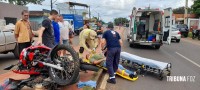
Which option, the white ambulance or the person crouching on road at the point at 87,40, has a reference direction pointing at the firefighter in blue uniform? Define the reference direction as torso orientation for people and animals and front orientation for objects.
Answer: the person crouching on road

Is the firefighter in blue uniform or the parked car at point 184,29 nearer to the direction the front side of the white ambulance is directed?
the parked car

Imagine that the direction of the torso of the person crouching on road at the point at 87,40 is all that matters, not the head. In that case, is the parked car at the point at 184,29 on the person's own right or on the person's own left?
on the person's own left

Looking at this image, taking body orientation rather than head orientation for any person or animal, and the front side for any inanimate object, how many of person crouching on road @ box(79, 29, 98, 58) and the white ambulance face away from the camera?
1

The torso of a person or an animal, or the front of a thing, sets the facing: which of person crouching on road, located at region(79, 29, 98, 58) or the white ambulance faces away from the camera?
the white ambulance

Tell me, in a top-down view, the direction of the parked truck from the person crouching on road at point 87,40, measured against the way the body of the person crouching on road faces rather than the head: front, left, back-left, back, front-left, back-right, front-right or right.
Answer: back-left

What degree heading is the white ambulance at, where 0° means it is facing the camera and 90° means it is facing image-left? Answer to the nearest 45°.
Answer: approximately 180°

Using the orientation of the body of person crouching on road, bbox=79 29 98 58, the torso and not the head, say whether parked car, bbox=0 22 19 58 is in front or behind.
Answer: behind
